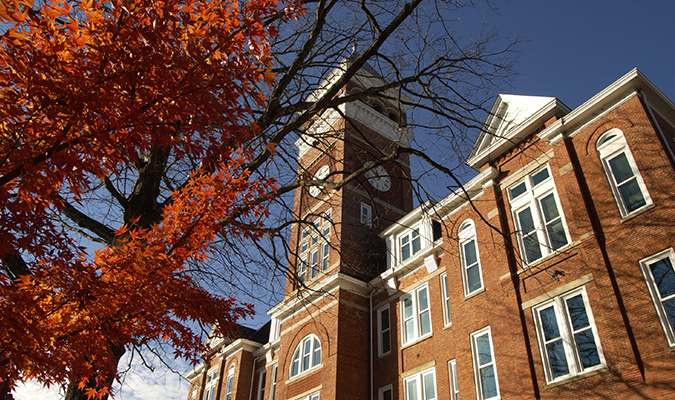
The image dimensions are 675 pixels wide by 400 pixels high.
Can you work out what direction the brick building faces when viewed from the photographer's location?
facing the viewer and to the left of the viewer

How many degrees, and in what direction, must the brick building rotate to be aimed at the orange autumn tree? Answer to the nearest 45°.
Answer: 0° — it already faces it
